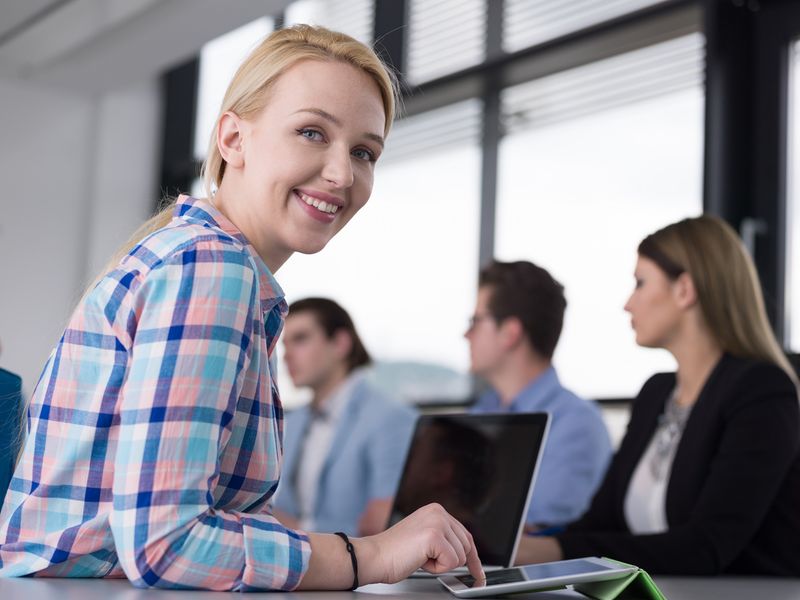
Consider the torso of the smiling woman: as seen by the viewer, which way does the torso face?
to the viewer's right

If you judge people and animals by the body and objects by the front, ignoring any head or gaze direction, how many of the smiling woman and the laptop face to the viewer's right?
1

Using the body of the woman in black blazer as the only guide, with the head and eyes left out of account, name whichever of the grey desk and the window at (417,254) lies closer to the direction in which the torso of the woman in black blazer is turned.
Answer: the grey desk

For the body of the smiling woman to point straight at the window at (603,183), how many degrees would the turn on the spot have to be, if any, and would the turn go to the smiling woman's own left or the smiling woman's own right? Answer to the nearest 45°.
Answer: approximately 45° to the smiling woman's own left

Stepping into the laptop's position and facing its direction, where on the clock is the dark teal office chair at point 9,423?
The dark teal office chair is roughly at 3 o'clock from the laptop.

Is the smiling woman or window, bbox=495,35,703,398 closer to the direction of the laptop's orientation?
the smiling woman

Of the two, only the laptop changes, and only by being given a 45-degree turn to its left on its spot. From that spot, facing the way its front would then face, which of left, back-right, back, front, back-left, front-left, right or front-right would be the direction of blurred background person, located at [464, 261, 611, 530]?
back

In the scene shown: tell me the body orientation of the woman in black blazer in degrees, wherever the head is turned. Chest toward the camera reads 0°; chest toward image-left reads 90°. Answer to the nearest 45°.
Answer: approximately 45°

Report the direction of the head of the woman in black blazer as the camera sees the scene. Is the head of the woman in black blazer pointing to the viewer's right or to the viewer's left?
to the viewer's left
